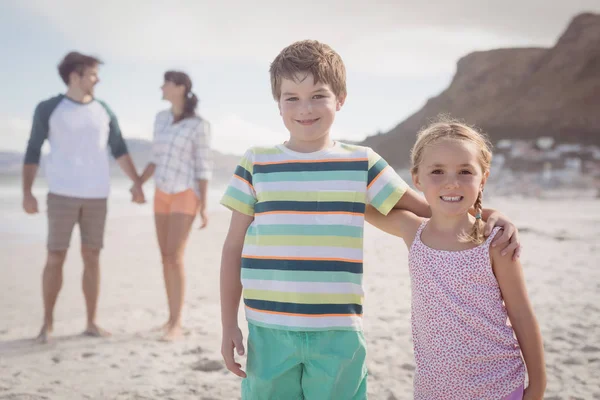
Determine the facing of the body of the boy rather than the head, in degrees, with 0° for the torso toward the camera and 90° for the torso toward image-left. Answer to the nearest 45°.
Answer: approximately 0°

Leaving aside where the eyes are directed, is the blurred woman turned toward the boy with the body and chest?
no

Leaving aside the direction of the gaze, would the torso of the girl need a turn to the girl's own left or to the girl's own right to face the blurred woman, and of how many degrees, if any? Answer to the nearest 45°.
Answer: approximately 135° to the girl's own right

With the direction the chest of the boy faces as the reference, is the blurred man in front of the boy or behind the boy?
behind

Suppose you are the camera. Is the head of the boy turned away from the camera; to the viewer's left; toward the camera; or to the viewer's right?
toward the camera

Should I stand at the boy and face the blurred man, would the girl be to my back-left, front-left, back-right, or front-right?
back-right

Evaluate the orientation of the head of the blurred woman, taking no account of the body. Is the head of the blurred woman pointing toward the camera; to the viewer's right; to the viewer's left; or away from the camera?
to the viewer's left

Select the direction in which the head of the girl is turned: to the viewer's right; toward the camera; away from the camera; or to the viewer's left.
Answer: toward the camera

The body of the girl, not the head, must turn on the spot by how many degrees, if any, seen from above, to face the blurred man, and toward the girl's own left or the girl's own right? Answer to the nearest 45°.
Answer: approximately 135° to the girl's own right

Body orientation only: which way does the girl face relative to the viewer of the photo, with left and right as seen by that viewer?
facing the viewer

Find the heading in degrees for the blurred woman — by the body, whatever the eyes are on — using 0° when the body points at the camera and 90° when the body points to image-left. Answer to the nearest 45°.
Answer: approximately 45°

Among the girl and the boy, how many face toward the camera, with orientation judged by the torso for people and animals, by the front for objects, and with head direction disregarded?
2
